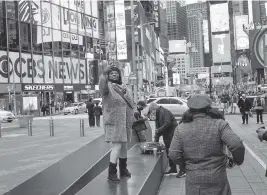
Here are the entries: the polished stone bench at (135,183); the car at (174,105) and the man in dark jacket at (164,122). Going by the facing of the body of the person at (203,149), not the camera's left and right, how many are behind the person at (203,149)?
0

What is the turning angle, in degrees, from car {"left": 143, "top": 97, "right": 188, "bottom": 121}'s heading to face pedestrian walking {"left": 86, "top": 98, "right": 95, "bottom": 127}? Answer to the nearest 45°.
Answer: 0° — it already faces them

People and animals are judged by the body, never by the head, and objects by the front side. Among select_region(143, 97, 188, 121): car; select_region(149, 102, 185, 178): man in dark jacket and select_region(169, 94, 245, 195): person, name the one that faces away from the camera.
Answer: the person

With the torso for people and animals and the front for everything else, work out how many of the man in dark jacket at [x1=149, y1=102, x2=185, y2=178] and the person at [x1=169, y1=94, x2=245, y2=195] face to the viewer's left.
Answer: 1

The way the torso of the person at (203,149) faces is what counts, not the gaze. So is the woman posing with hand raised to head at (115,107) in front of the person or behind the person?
in front

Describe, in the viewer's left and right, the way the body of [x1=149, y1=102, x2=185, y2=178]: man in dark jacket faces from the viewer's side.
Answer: facing to the left of the viewer

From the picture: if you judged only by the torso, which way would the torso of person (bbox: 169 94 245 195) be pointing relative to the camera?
away from the camera

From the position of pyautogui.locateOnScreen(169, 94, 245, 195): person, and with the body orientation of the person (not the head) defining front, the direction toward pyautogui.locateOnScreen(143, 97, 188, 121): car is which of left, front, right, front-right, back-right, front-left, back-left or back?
front

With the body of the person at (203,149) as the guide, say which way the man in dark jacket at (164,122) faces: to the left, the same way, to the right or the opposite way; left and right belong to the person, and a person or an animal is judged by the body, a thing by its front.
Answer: to the left

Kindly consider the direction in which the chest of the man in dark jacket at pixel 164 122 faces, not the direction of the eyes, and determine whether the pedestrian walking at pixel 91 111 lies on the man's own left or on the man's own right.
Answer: on the man's own right

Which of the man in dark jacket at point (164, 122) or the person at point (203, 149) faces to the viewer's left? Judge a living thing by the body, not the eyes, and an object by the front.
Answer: the man in dark jacket

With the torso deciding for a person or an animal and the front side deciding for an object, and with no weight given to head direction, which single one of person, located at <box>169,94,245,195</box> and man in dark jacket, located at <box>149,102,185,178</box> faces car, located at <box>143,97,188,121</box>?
the person

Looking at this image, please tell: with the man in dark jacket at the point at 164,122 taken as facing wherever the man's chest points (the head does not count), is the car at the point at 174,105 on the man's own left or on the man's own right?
on the man's own right

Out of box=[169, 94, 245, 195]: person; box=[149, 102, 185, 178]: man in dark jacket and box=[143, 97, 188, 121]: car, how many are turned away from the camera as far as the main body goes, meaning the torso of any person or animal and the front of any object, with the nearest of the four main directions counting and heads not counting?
1
